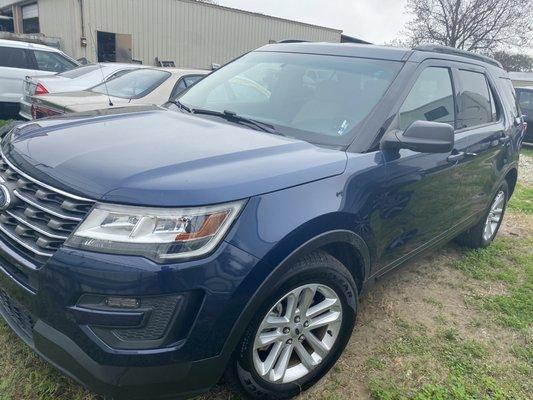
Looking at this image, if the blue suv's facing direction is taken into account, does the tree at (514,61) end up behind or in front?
behind

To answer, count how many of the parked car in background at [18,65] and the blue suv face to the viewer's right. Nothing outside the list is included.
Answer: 1

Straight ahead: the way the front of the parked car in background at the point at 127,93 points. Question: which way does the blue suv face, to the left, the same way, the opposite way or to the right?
the opposite way

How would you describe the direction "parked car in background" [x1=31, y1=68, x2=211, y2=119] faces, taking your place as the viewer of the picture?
facing away from the viewer and to the right of the viewer

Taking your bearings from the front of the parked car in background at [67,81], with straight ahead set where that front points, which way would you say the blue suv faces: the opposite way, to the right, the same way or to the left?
the opposite way

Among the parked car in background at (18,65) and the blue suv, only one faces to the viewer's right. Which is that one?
the parked car in background

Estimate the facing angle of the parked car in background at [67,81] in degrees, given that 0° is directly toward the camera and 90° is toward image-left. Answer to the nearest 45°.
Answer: approximately 225°

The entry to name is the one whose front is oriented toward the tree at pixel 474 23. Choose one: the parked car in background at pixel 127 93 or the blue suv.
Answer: the parked car in background

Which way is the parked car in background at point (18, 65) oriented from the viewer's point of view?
to the viewer's right

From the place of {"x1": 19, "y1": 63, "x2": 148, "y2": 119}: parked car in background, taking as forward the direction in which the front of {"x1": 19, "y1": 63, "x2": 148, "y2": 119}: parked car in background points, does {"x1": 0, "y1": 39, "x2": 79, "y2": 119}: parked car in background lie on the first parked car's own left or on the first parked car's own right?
on the first parked car's own left

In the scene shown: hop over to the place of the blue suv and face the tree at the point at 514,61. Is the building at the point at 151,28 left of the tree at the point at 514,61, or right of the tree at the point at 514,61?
left

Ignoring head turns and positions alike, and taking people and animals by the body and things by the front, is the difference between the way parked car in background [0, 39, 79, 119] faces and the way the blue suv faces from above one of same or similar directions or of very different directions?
very different directions

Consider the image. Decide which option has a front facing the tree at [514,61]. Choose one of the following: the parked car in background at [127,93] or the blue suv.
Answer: the parked car in background
